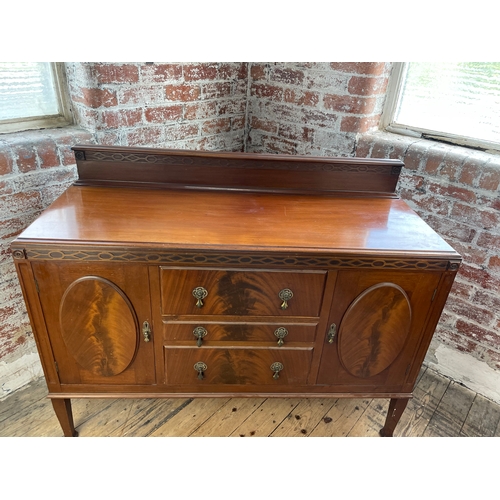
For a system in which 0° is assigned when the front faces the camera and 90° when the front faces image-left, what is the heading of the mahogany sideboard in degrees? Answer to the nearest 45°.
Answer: approximately 0°

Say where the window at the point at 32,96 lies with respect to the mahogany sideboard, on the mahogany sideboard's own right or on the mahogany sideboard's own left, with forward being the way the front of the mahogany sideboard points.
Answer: on the mahogany sideboard's own right

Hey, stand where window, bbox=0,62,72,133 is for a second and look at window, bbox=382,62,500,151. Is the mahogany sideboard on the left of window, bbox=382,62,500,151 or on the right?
right

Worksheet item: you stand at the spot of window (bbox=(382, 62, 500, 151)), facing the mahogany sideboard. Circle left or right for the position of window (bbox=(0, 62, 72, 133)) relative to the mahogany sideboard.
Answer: right

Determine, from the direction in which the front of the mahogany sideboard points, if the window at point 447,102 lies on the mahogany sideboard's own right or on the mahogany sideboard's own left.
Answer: on the mahogany sideboard's own left
